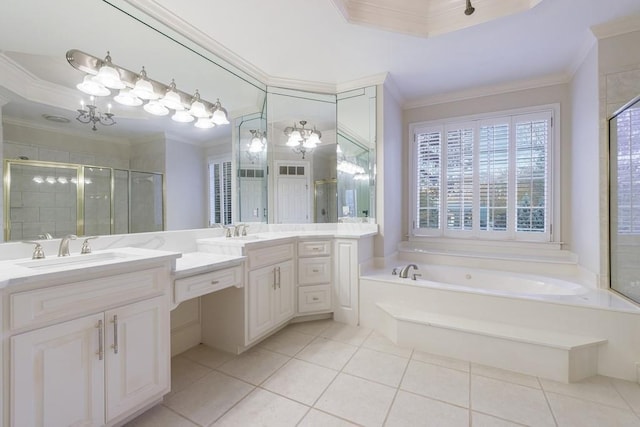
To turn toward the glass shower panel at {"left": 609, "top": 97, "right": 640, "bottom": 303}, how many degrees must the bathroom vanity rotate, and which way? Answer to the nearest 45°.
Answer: approximately 45° to its left

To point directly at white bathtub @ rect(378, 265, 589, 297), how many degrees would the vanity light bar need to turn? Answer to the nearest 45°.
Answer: approximately 45° to its left

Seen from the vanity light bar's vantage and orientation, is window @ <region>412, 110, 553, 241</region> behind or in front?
in front

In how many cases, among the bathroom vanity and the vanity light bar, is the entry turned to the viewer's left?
0

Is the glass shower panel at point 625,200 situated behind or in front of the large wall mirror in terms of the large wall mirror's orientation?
in front

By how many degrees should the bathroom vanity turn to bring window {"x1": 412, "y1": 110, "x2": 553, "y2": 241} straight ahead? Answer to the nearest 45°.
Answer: approximately 45° to its left

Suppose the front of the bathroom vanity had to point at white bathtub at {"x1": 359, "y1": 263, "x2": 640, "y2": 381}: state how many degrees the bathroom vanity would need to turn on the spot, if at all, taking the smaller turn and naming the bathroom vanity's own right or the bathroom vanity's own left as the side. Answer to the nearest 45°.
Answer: approximately 45° to the bathroom vanity's own left

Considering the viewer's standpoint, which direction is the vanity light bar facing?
facing the viewer and to the right of the viewer

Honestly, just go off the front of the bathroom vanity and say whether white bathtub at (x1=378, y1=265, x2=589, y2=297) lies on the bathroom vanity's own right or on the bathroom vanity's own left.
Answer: on the bathroom vanity's own left

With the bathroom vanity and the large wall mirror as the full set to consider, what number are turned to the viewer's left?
0

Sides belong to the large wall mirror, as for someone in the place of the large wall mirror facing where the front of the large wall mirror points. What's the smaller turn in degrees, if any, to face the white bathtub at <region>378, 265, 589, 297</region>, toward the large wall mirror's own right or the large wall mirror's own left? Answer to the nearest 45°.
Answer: approximately 45° to the large wall mirror's own left

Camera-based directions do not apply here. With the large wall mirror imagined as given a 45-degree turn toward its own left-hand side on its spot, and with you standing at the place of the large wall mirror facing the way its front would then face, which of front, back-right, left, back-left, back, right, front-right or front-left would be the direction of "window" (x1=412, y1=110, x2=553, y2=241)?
front

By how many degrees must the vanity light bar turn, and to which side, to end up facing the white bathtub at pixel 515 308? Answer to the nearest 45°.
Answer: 0° — it already faces it
